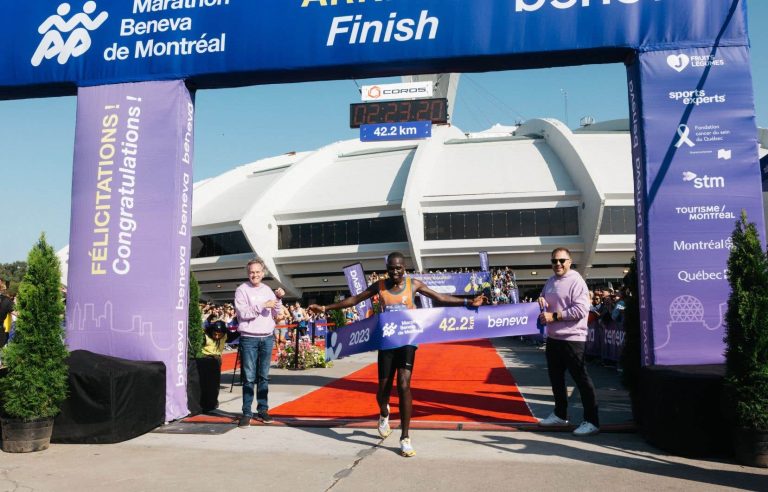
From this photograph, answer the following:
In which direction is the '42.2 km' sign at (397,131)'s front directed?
toward the camera

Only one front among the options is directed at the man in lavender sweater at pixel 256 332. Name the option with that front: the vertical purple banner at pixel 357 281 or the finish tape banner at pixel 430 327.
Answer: the vertical purple banner

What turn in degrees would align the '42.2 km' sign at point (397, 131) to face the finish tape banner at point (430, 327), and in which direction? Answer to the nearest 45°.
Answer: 0° — it already faces it

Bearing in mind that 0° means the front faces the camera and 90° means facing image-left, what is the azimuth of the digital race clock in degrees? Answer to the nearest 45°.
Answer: approximately 0°

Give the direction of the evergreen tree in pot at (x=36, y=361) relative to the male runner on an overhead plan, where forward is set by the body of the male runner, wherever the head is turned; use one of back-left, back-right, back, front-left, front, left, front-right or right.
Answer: right

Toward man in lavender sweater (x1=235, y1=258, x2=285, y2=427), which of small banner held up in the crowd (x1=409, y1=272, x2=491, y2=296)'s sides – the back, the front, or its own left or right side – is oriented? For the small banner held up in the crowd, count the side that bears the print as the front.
front

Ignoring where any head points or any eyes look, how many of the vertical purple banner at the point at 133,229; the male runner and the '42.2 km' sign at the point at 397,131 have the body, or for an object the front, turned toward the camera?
3

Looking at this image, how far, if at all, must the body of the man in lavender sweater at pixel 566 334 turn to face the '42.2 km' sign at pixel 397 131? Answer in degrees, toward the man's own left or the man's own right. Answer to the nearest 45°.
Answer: approximately 90° to the man's own right

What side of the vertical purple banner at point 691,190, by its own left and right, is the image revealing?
front

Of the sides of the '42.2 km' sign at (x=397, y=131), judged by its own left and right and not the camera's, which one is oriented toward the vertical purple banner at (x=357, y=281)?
back

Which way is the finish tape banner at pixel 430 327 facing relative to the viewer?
toward the camera

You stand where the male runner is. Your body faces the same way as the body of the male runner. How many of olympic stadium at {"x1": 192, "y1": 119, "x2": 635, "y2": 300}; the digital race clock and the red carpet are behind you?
3

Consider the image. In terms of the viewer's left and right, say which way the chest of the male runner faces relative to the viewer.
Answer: facing the viewer
